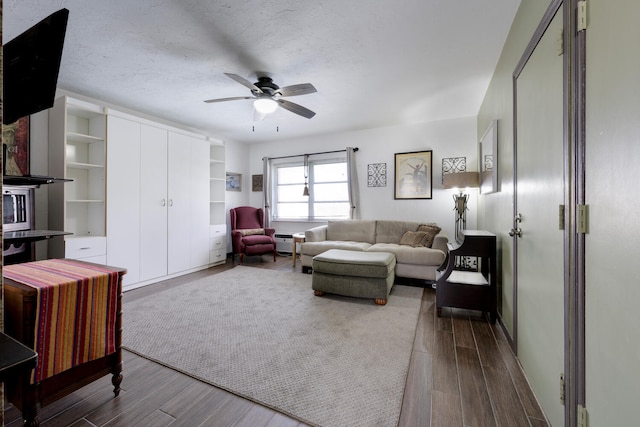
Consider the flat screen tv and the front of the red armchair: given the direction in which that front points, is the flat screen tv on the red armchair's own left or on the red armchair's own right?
on the red armchair's own right

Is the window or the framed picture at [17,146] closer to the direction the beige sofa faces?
the framed picture

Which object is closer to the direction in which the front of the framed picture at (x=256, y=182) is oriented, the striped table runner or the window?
the striped table runner

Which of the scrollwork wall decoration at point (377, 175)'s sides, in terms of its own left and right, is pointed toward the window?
right
